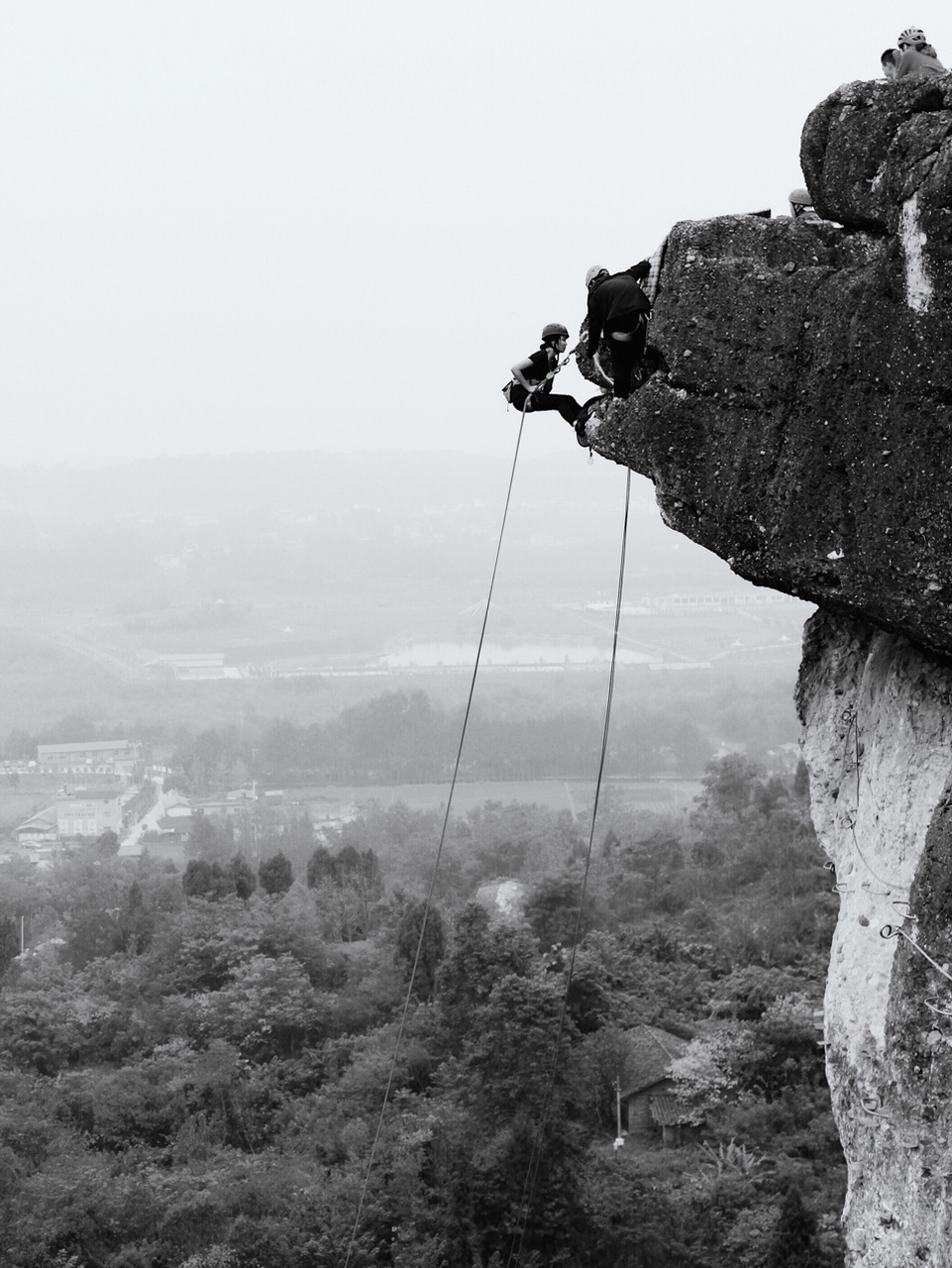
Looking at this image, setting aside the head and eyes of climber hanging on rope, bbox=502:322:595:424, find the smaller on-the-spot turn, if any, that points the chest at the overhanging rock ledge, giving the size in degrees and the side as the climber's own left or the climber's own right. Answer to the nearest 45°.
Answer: approximately 45° to the climber's own right

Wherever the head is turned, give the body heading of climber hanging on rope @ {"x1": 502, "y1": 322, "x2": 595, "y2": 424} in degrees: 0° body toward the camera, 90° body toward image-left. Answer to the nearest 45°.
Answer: approximately 270°

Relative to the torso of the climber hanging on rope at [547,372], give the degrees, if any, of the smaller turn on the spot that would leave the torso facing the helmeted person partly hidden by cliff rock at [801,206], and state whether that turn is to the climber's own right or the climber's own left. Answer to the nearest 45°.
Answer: approximately 45° to the climber's own right

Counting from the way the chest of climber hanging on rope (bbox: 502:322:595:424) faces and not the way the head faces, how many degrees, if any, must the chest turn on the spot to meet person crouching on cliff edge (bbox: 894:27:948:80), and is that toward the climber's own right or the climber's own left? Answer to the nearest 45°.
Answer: approximately 45° to the climber's own right
